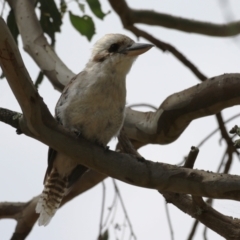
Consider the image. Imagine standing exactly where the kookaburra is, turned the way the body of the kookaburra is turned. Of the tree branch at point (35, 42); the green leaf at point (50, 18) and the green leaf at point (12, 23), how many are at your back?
3

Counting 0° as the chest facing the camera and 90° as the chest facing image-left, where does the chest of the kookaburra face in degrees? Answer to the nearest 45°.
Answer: approximately 315°

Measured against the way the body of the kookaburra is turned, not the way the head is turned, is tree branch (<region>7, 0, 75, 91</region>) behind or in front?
behind

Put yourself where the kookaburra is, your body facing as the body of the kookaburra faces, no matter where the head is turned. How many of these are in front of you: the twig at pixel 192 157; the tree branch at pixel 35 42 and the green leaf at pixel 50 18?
1

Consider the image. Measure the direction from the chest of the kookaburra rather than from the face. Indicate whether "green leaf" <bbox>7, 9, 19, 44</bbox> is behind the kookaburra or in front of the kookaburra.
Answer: behind

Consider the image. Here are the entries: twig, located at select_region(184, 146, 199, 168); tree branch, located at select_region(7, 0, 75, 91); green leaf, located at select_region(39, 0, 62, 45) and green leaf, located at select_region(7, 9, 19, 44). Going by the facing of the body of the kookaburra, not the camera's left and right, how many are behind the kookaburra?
3
